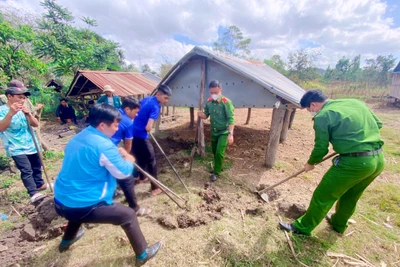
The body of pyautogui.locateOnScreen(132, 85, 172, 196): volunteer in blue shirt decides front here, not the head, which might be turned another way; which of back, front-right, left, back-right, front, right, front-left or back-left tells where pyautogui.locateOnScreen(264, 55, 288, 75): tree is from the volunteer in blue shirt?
front-left

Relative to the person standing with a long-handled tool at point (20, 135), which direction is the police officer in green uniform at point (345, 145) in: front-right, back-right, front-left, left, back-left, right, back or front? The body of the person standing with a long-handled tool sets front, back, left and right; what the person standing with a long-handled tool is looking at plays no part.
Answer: front

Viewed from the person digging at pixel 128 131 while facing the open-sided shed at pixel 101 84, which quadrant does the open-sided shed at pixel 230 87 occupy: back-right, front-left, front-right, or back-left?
front-right

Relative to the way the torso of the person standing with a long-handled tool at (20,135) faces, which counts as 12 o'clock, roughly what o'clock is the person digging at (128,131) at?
the person digging at (128,131) is roughly at 12 o'clock from the person standing with a long-handled tool at (20,135).

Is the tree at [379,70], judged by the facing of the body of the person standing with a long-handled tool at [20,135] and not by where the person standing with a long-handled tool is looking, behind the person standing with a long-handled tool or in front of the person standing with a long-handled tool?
in front

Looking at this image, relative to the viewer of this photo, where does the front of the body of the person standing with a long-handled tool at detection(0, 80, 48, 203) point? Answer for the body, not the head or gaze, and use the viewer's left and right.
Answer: facing the viewer and to the right of the viewer

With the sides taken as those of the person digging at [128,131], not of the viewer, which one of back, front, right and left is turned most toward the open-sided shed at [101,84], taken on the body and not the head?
left

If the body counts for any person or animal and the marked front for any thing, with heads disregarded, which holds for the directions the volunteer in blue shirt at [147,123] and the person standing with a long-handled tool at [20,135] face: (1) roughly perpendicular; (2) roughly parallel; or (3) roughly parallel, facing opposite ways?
roughly parallel

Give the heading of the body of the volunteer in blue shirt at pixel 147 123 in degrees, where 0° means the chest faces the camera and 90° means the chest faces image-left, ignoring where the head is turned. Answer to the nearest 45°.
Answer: approximately 270°

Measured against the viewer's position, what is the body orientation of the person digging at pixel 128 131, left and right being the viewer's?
facing to the right of the viewer

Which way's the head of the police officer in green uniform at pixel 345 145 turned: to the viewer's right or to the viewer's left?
to the viewer's left

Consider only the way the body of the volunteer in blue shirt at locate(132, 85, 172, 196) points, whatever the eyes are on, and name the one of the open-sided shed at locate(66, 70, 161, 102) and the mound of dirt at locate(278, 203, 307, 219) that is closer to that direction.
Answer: the mound of dirt

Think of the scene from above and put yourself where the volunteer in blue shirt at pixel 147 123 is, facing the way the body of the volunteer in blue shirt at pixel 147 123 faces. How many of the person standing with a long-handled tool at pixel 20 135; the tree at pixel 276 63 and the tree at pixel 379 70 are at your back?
1
